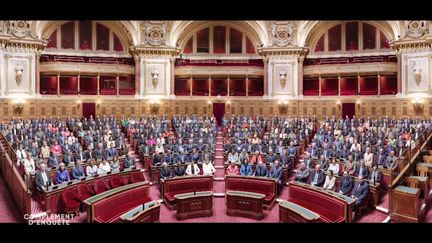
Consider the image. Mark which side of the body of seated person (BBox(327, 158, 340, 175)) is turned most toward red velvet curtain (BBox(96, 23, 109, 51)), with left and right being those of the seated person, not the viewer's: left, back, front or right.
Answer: right

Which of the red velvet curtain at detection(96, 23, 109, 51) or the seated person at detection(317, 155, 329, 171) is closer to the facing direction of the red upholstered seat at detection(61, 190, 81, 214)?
the seated person

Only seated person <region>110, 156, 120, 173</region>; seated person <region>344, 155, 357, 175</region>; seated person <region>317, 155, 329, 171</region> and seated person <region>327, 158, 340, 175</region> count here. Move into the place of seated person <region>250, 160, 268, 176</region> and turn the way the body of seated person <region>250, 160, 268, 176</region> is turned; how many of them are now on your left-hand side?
3

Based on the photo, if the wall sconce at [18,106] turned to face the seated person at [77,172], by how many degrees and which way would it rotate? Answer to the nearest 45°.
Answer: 0° — it already faces them

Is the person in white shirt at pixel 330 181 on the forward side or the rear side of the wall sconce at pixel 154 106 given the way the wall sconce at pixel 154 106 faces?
on the forward side

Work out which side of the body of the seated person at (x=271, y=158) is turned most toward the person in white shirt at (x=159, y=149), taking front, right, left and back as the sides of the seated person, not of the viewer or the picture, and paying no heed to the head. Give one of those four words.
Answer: right

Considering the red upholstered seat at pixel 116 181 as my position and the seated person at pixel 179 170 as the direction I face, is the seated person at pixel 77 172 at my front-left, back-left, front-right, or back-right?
back-left

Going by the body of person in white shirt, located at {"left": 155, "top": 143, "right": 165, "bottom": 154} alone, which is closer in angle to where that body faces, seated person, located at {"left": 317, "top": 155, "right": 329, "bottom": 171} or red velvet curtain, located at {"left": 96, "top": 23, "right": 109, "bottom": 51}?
the seated person

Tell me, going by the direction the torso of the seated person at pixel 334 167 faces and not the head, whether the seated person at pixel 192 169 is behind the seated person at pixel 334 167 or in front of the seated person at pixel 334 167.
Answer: in front

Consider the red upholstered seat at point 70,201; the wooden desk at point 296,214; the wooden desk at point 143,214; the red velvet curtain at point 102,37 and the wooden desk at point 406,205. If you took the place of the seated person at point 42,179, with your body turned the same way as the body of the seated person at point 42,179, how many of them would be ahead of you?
4

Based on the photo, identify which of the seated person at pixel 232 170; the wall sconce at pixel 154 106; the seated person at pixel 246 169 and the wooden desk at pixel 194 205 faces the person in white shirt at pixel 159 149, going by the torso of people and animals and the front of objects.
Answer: the wall sconce

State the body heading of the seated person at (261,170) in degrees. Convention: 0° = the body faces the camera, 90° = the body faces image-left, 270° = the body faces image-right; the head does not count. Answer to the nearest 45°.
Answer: approximately 0°
